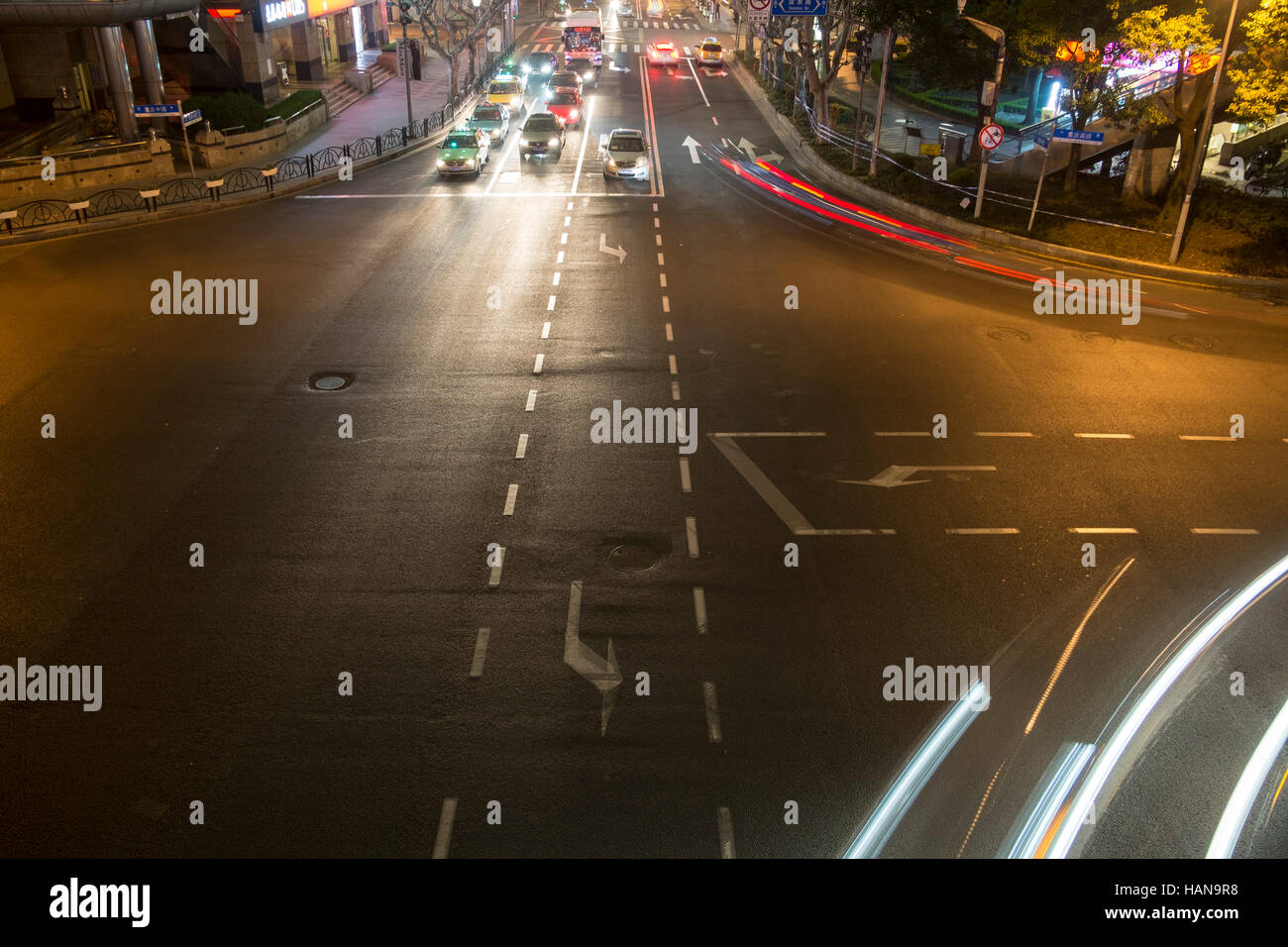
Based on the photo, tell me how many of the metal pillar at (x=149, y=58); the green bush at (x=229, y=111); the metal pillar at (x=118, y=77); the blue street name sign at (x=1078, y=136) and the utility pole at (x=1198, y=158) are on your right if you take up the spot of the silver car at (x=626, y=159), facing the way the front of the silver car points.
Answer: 3

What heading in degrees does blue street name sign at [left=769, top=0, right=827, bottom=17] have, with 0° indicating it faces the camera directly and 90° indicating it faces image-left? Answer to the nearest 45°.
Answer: approximately 0°

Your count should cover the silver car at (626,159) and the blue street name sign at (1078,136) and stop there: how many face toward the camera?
2

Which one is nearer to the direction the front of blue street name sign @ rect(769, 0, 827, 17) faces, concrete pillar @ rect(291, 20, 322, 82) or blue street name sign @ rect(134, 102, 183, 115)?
the blue street name sign

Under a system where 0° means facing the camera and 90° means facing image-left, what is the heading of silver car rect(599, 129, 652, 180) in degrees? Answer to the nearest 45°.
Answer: approximately 0°

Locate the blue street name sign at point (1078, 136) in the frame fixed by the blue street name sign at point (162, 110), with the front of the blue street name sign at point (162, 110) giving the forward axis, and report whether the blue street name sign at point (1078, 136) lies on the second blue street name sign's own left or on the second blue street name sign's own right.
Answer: on the second blue street name sign's own left

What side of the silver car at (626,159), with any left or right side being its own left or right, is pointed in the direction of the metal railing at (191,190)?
right

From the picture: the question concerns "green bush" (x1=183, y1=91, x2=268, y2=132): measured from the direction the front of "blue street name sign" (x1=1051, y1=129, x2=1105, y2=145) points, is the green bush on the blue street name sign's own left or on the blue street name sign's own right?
on the blue street name sign's own right
